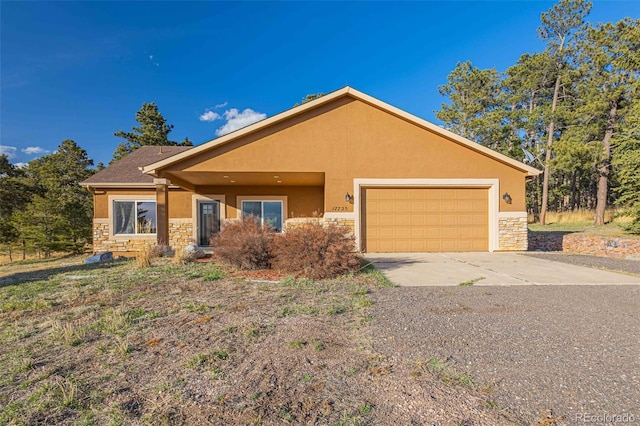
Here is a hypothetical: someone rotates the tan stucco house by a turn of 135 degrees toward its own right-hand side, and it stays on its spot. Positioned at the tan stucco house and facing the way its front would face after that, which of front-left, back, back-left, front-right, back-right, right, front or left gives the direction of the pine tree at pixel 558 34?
right

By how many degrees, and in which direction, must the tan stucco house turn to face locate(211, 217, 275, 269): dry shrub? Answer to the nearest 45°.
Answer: approximately 45° to its right

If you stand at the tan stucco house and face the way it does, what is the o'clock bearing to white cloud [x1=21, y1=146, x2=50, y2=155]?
The white cloud is roughly at 4 o'clock from the tan stucco house.

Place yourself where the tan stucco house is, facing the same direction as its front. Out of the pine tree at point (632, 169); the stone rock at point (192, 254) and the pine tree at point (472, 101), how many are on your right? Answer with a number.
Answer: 1

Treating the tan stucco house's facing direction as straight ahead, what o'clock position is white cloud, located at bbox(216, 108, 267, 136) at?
The white cloud is roughly at 5 o'clock from the tan stucco house.

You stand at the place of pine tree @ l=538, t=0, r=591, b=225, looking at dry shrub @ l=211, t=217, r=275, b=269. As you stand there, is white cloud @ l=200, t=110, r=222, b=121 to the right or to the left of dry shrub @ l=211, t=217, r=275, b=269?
right

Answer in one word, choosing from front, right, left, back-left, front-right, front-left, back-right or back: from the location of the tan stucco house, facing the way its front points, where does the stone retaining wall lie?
left

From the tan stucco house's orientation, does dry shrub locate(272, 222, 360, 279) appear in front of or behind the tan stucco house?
in front

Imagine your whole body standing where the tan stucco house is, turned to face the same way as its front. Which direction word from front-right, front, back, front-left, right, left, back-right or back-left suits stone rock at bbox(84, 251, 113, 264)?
right

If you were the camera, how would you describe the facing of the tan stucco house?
facing the viewer

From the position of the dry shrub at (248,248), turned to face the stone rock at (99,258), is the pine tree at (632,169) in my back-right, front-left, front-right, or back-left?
back-right

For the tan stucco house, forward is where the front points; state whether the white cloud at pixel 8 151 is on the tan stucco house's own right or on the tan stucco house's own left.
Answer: on the tan stucco house's own right

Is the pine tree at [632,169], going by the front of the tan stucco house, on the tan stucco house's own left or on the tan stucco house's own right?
on the tan stucco house's own left

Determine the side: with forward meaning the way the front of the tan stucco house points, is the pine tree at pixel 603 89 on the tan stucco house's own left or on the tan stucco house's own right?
on the tan stucco house's own left

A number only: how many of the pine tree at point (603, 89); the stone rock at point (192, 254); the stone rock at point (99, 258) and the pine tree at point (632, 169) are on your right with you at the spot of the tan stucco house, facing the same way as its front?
2

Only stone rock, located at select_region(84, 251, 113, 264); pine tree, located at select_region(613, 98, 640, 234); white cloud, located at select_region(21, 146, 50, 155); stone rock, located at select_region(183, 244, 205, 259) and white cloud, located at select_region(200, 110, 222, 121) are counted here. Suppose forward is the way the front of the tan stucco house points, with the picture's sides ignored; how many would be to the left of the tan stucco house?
1
